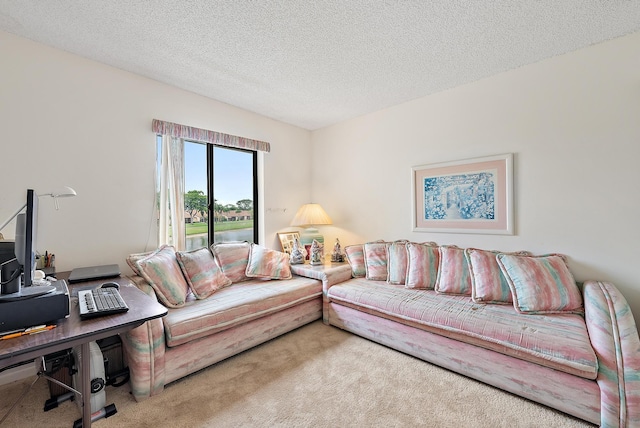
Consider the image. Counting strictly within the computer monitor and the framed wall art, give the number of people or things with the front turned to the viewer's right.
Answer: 1

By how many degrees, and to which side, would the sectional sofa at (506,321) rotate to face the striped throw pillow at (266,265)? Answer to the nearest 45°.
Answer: approximately 45° to its right

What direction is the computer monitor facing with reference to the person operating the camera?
facing to the right of the viewer

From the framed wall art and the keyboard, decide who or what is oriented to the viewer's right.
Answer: the keyboard

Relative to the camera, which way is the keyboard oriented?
to the viewer's right

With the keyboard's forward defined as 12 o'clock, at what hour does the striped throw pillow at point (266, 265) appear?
The striped throw pillow is roughly at 11 o'clock from the keyboard.
